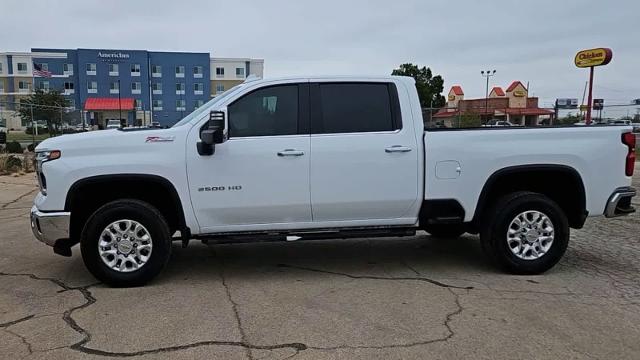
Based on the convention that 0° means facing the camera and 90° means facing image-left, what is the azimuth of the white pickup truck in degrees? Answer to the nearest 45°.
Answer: approximately 90°
